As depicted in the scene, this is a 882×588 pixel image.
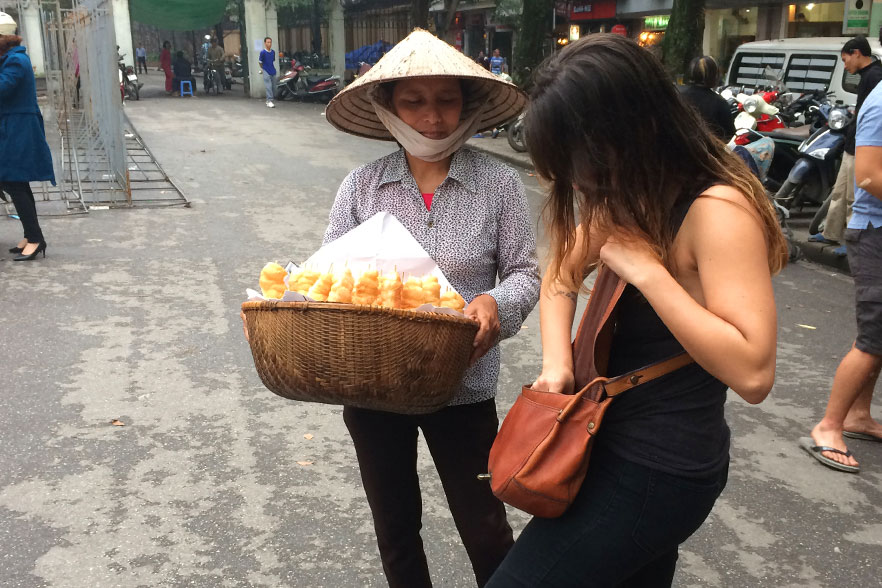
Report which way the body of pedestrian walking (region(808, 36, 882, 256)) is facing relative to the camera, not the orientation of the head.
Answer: to the viewer's left

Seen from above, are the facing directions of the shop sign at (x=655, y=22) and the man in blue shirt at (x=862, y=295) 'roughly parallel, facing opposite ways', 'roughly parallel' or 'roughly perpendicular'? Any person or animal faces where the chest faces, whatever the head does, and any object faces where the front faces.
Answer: roughly perpendicular

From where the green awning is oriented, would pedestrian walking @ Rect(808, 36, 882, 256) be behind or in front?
in front

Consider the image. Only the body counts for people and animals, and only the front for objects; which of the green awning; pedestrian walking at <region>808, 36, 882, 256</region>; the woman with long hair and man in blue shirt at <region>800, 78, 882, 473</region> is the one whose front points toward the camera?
the green awning

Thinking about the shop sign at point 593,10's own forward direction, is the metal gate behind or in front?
in front

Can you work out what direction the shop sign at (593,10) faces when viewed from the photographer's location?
facing the viewer

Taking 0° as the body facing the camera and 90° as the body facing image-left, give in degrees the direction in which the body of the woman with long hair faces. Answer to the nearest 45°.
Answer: approximately 90°

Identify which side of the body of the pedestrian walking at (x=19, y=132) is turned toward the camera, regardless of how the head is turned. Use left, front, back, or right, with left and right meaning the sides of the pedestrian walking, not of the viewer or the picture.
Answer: left

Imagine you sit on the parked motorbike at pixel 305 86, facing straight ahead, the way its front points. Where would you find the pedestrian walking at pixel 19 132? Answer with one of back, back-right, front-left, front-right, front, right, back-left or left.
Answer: left

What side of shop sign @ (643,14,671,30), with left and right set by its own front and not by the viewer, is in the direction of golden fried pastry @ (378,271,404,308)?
front

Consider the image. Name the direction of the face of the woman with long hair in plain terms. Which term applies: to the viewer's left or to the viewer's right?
to the viewer's left

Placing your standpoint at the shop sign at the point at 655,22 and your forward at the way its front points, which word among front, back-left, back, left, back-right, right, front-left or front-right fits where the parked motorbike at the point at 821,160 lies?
front

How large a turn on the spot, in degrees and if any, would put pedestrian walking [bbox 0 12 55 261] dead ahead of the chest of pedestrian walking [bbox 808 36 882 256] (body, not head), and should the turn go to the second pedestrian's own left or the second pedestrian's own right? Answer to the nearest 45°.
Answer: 0° — they already face them

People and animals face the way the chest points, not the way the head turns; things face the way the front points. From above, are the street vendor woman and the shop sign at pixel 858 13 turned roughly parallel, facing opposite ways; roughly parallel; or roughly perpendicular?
roughly parallel

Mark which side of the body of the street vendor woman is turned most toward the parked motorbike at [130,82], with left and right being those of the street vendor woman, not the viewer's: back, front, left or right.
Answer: back

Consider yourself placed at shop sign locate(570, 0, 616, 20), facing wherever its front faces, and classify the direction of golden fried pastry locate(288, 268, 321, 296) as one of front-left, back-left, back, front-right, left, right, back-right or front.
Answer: front
